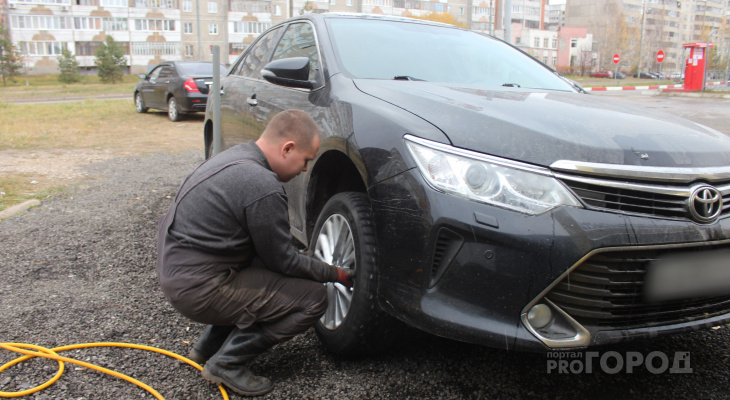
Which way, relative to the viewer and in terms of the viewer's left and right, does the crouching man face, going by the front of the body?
facing to the right of the viewer

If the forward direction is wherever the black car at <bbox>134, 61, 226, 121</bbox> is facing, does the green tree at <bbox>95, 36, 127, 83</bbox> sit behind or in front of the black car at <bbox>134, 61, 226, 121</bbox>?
in front

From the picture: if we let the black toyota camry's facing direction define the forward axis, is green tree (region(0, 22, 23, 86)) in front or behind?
behind

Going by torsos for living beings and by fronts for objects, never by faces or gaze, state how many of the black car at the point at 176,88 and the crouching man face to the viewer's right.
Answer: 1

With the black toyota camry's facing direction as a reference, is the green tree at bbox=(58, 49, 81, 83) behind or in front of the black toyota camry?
behind

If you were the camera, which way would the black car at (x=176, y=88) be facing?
facing away from the viewer and to the left of the viewer

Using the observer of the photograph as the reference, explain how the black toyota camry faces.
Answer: facing the viewer and to the right of the viewer

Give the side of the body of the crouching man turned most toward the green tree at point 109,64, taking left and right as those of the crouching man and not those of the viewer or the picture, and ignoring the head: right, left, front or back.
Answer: left

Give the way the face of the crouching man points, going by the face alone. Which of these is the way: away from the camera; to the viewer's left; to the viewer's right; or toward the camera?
to the viewer's right

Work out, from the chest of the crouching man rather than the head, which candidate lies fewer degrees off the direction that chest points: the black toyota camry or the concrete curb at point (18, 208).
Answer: the black toyota camry

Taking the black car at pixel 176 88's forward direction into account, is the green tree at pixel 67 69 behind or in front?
in front

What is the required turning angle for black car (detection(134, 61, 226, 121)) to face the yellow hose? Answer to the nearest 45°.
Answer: approximately 135° to its left

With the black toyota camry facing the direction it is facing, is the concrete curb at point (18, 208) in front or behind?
behind
